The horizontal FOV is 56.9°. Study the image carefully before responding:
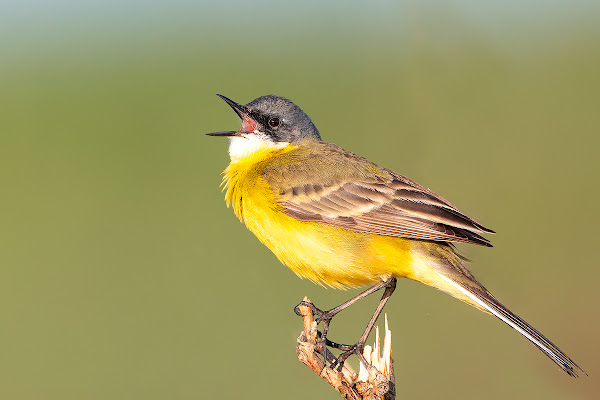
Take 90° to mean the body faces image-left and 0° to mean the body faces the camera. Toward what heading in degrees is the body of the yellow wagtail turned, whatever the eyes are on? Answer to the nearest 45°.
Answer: approximately 90°
